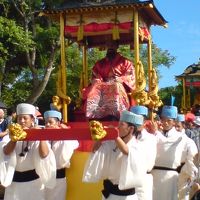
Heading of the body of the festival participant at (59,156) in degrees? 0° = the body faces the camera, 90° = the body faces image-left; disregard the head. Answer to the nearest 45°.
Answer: approximately 45°

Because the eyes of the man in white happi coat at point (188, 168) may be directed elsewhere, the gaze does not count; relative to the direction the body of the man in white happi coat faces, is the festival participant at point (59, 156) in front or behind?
in front

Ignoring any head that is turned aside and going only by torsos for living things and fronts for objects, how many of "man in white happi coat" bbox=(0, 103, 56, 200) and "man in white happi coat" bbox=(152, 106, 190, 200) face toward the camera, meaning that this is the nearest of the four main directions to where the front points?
2

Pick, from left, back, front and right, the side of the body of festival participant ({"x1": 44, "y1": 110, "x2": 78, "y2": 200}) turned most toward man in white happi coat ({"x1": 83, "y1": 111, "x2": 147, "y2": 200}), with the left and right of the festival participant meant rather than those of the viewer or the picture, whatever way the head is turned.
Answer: left

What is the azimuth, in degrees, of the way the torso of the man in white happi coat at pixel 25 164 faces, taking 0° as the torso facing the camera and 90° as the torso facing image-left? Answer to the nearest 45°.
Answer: approximately 0°

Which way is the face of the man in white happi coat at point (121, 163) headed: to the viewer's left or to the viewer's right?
to the viewer's left

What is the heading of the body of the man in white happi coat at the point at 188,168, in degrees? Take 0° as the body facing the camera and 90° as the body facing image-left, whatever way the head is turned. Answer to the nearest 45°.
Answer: approximately 45°
